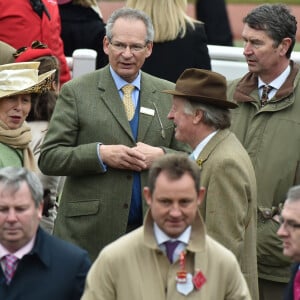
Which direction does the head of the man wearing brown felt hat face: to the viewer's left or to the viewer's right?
to the viewer's left

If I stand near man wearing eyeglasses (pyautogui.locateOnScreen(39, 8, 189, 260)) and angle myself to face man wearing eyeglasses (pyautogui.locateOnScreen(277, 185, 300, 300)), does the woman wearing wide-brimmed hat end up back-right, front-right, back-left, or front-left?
back-right

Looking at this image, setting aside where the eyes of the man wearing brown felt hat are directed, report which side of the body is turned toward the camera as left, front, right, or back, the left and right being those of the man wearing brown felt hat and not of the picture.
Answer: left

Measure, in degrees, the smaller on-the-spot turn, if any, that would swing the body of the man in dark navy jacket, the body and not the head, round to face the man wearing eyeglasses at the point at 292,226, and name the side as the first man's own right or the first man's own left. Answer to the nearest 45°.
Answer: approximately 135° to the first man's own left

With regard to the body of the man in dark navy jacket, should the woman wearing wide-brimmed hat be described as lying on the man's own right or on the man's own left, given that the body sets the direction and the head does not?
on the man's own right

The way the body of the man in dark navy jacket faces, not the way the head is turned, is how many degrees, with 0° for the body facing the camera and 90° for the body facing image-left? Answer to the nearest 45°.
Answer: approximately 45°

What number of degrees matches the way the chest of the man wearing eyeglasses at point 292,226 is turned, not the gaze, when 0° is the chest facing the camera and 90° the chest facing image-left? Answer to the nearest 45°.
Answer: approximately 45°
